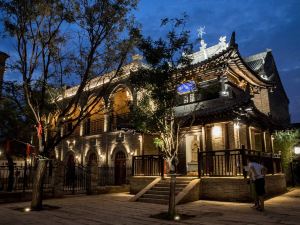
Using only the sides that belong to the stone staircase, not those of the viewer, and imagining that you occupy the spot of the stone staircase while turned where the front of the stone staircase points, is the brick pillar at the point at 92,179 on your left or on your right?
on your right

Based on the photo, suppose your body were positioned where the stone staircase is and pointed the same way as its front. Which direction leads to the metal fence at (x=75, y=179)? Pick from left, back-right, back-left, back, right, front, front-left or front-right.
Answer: right

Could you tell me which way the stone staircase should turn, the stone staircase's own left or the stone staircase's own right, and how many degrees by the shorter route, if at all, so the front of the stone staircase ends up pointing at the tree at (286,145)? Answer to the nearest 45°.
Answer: approximately 180°

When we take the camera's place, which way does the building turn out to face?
facing the viewer and to the left of the viewer

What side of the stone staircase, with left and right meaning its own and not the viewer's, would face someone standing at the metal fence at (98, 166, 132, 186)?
right

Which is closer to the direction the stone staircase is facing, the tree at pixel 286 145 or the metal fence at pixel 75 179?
the metal fence

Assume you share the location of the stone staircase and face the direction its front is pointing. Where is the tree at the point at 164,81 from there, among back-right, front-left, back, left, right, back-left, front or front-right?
front-left

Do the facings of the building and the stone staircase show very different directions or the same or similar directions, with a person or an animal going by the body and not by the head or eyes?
same or similar directions

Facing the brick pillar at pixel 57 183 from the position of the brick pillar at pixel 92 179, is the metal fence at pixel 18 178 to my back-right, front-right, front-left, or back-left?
front-right

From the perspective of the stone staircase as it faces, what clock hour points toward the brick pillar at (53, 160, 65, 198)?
The brick pillar is roughly at 2 o'clock from the stone staircase.

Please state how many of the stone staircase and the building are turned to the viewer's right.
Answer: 0

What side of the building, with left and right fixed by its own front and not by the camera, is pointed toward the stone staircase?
front
